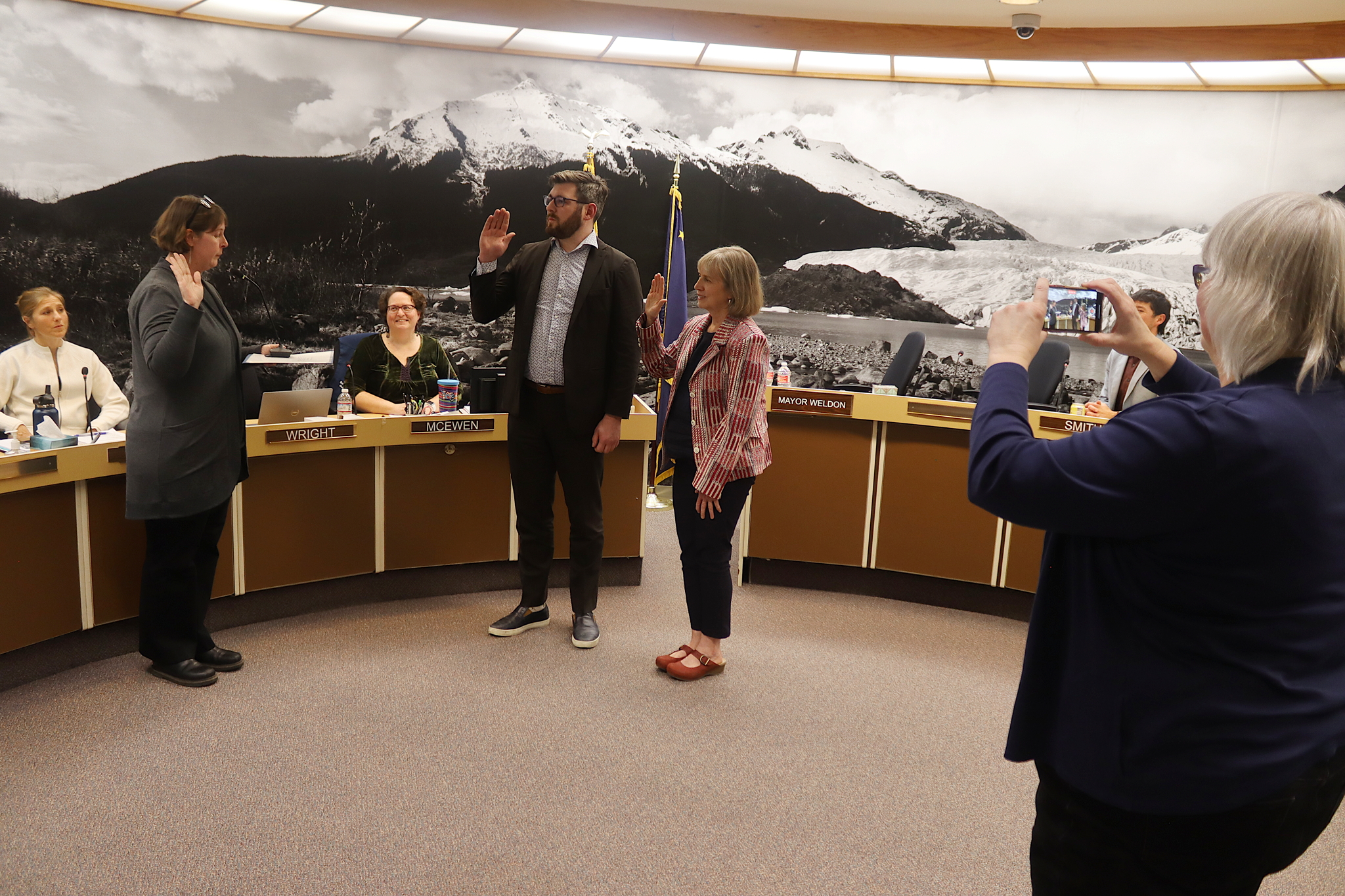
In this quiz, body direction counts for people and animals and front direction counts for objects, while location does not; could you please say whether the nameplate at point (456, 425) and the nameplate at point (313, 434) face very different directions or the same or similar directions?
same or similar directions

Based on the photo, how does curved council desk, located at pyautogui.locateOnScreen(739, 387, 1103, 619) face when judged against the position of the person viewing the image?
facing the viewer

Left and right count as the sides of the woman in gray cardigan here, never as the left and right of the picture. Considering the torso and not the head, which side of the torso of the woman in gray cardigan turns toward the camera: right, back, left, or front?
right

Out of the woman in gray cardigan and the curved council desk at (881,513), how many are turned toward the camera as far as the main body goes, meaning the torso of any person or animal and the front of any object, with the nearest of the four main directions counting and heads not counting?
1

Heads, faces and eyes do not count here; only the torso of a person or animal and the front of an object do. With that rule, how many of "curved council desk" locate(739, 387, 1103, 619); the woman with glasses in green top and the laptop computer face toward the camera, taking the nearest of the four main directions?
2

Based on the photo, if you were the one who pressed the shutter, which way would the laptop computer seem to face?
facing away from the viewer

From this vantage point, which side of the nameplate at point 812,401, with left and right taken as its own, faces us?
front

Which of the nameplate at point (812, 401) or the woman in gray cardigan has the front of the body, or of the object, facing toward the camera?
the nameplate

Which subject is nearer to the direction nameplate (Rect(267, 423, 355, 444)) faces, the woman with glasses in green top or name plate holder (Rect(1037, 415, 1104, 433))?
the name plate holder

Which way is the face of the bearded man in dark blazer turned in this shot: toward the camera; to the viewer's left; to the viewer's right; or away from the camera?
to the viewer's left

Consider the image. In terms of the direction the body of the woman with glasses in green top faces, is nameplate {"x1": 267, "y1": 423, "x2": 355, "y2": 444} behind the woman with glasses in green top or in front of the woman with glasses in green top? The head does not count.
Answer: in front

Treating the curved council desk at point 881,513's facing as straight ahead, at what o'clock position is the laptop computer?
The laptop computer is roughly at 2 o'clock from the curved council desk.

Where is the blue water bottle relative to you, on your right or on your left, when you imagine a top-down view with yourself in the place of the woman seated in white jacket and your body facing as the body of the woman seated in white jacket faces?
on your right

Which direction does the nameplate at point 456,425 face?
toward the camera

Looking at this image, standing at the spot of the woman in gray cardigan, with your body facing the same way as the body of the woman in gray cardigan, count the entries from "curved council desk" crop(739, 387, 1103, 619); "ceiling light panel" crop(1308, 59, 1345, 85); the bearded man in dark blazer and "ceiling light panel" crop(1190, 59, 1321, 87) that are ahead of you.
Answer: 4
